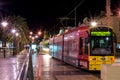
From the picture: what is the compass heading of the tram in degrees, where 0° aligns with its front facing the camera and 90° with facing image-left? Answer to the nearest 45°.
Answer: approximately 315°
